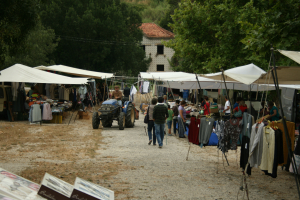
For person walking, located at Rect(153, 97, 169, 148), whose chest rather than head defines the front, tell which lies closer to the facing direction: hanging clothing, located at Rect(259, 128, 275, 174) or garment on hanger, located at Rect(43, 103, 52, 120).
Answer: the garment on hanger

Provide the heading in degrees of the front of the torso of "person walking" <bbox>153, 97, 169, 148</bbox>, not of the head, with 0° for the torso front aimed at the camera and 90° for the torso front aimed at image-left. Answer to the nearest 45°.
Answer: approximately 180°

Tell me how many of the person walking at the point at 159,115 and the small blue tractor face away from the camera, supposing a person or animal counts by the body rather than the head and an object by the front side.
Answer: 1

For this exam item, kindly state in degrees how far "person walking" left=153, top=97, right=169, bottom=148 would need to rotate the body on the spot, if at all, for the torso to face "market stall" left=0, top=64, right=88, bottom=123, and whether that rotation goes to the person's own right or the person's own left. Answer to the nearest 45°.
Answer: approximately 45° to the person's own left

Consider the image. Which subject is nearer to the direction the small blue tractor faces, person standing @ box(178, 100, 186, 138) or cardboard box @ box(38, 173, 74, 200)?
the cardboard box

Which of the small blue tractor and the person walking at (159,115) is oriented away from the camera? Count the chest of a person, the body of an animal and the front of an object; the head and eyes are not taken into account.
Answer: the person walking

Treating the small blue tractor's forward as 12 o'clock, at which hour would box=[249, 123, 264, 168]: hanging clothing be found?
The hanging clothing is roughly at 10 o'clock from the small blue tractor.

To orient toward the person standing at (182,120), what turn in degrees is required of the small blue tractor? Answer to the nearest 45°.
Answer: approximately 90° to its left

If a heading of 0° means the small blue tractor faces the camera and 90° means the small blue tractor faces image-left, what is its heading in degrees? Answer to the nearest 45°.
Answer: approximately 45°
